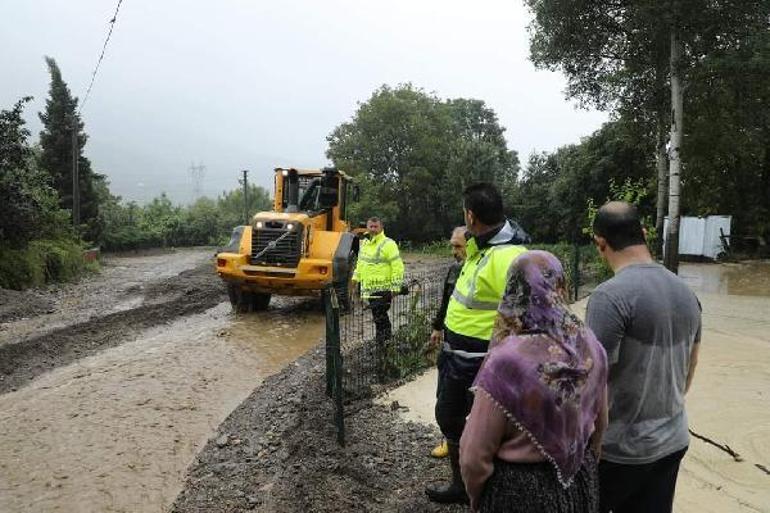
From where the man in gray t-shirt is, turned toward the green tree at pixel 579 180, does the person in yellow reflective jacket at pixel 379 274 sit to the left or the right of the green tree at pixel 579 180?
left

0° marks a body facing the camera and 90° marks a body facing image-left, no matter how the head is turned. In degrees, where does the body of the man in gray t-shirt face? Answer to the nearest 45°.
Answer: approximately 135°

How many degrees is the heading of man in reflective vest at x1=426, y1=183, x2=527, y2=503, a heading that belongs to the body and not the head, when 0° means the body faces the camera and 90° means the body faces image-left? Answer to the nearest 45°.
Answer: approximately 90°

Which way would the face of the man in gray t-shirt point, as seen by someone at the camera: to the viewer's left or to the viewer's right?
to the viewer's left
